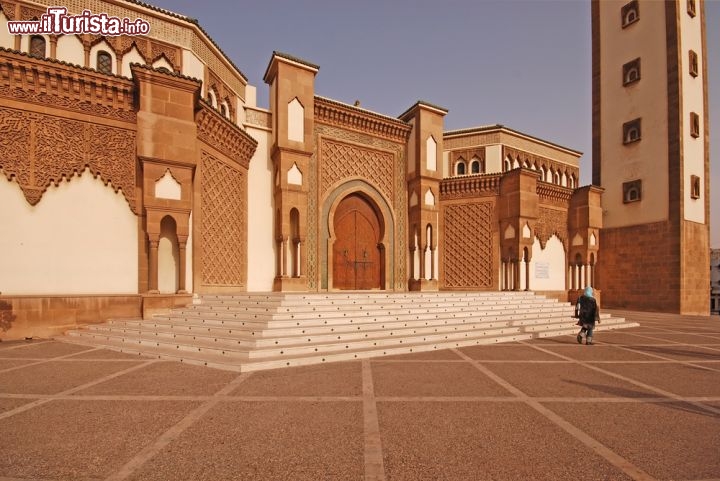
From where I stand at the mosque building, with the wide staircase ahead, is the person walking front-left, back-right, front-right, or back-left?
front-left

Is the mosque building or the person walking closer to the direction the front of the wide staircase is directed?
the person walking

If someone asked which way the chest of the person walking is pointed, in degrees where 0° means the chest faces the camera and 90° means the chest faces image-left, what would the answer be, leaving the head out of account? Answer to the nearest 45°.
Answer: approximately 180°

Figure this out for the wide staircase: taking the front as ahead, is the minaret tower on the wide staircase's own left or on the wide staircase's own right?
on the wide staircase's own left

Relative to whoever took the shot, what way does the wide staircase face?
facing the viewer and to the right of the viewer

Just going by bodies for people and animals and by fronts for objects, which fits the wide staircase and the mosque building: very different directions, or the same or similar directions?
same or similar directions

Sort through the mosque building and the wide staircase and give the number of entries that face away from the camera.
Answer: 0
